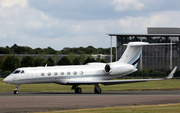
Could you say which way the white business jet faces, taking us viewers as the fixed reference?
facing the viewer and to the left of the viewer
